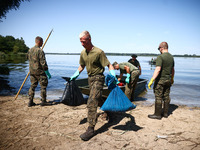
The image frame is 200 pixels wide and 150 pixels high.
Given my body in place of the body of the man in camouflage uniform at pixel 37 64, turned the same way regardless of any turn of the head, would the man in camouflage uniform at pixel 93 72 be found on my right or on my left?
on my right

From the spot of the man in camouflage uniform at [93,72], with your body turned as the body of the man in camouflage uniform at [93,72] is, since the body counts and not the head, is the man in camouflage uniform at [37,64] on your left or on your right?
on your right

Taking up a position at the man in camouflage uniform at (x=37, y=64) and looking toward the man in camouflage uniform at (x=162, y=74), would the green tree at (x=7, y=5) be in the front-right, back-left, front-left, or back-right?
back-left

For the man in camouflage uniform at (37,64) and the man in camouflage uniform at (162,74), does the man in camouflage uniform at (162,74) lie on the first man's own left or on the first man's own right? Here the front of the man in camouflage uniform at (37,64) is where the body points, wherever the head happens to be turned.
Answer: on the first man's own right

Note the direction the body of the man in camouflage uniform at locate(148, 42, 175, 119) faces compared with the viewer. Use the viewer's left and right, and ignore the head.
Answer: facing away from the viewer and to the left of the viewer

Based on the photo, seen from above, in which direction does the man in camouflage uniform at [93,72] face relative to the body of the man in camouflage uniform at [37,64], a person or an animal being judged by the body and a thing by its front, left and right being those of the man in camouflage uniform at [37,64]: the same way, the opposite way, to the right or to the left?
the opposite way

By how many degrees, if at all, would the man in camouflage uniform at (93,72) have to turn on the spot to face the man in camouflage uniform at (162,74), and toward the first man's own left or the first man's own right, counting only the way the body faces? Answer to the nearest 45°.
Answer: approximately 180°

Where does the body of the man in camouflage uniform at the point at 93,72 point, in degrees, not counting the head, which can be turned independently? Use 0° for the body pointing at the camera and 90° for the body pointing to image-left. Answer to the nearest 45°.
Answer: approximately 45°

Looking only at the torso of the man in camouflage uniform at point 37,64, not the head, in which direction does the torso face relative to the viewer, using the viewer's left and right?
facing away from the viewer and to the right of the viewer

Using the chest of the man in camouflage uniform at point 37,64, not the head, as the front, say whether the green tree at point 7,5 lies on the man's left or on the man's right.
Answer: on the man's left
